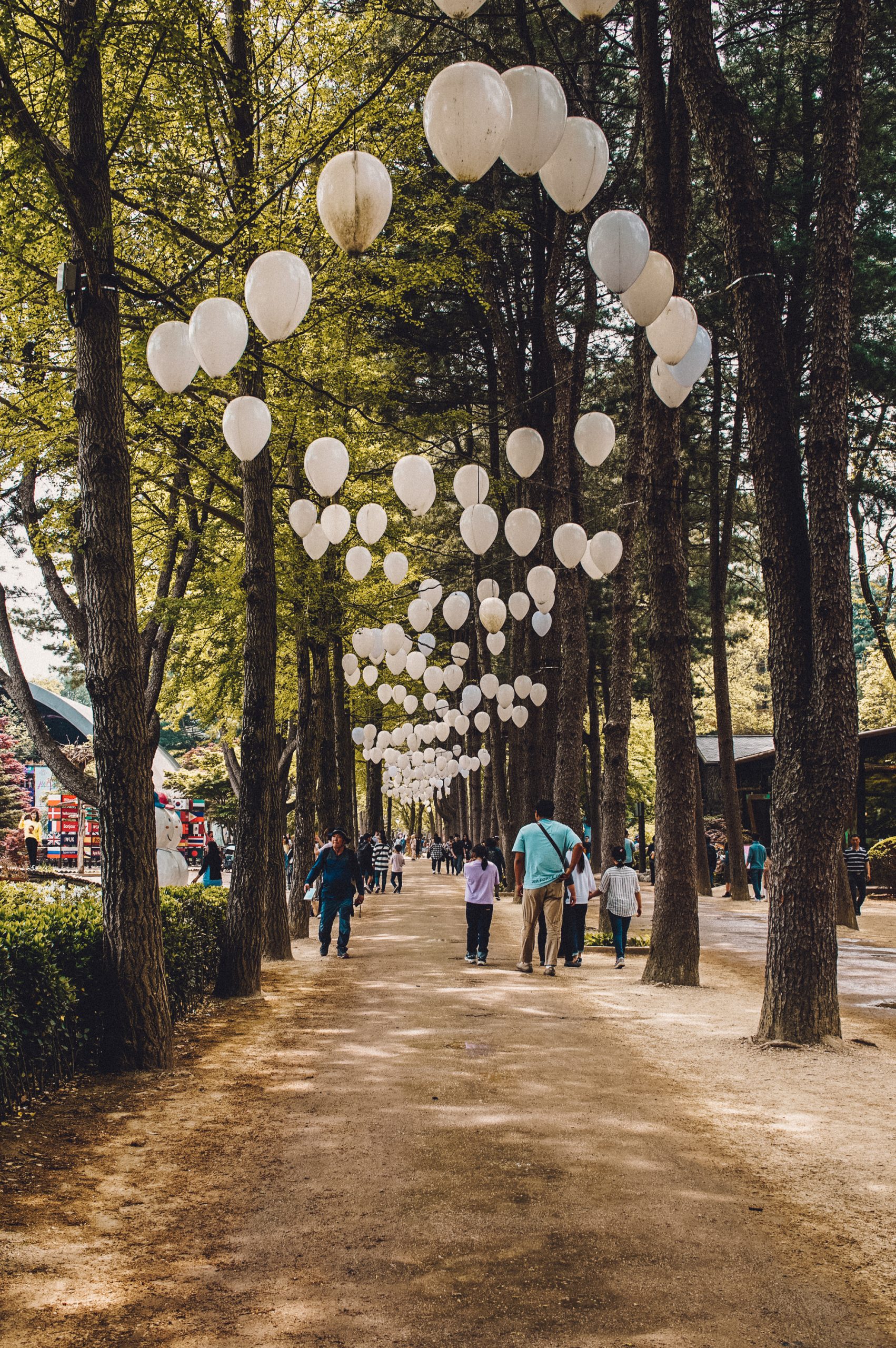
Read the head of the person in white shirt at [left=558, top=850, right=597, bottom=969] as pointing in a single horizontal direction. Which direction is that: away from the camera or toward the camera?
away from the camera

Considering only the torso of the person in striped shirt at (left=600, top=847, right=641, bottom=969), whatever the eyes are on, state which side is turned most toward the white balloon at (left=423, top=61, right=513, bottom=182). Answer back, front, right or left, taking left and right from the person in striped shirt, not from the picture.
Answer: back

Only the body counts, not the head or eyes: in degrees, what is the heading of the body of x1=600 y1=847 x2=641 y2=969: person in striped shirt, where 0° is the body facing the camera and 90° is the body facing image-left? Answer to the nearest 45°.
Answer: approximately 180°

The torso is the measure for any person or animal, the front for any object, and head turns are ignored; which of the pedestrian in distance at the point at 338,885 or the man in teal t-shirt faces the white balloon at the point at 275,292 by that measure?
the pedestrian in distance

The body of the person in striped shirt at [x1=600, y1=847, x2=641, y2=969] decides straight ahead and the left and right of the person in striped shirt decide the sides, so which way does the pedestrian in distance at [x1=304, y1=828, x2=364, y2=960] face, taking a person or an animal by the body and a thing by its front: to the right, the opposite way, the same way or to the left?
the opposite way

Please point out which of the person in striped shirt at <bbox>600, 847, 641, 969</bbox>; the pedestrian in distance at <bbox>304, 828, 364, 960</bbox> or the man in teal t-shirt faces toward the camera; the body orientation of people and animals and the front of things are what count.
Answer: the pedestrian in distance

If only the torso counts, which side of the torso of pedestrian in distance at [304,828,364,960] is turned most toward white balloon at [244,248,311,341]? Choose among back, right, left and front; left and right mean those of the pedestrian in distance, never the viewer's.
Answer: front

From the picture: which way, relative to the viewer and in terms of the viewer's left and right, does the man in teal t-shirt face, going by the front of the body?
facing away from the viewer
